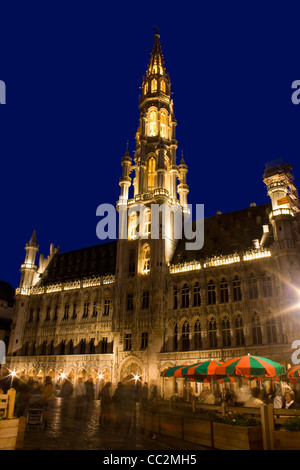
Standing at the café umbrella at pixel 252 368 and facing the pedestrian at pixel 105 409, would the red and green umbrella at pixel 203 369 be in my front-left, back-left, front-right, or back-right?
front-right

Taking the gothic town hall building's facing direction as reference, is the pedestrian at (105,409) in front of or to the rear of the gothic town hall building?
in front

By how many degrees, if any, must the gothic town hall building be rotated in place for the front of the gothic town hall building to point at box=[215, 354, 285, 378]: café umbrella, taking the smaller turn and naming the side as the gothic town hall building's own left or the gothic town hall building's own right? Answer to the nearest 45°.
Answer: approximately 45° to the gothic town hall building's own left

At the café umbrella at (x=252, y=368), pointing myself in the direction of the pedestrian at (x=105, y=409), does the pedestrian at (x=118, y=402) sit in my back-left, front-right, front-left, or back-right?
front-right

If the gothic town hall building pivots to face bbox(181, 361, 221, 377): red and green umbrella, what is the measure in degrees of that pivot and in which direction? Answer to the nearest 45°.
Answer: approximately 45° to its left

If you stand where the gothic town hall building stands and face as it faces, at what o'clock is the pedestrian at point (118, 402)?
The pedestrian is roughly at 11 o'clock from the gothic town hall building.

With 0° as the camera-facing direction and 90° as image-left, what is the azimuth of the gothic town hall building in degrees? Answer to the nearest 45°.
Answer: approximately 45°
